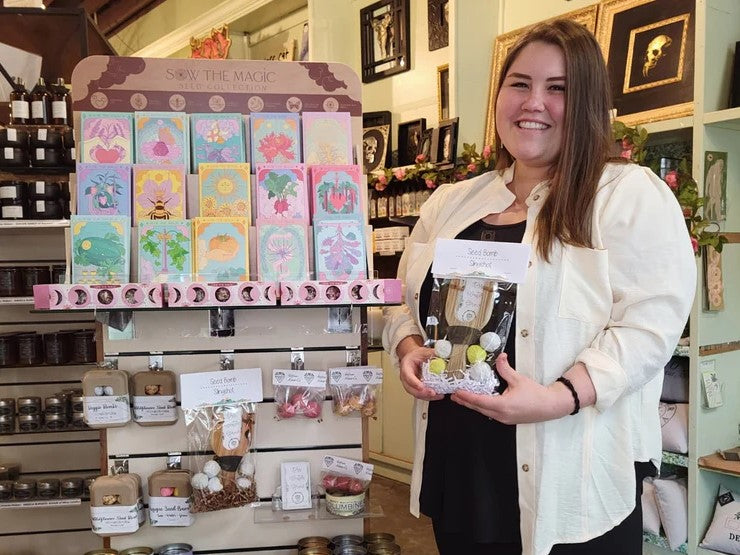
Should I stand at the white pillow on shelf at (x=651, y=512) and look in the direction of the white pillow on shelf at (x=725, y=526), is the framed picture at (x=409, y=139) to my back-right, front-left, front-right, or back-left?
back-left

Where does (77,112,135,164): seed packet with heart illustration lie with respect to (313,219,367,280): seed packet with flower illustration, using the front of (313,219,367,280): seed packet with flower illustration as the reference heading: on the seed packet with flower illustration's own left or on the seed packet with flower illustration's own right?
on the seed packet with flower illustration's own right

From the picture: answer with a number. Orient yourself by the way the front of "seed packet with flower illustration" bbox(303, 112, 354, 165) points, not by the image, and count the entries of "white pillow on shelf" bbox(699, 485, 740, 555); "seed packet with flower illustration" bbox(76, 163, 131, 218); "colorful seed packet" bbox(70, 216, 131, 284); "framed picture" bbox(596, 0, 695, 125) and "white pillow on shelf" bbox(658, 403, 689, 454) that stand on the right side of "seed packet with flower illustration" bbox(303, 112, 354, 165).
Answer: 2

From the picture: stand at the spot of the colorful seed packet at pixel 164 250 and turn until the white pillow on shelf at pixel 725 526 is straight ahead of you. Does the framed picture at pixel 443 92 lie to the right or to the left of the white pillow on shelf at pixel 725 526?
left

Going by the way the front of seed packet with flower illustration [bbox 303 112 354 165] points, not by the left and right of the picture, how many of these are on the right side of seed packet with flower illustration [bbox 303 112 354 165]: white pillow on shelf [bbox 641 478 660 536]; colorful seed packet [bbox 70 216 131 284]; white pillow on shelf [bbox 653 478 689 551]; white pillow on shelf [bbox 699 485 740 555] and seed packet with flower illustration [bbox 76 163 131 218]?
2
